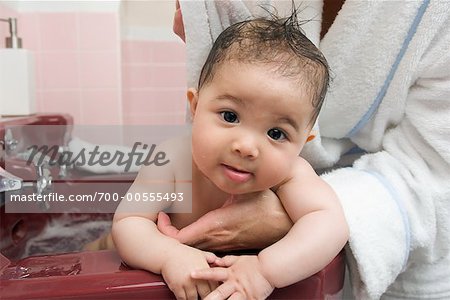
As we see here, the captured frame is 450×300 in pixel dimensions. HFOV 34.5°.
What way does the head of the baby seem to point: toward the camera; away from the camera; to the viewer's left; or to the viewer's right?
toward the camera

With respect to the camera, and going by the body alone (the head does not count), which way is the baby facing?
toward the camera
